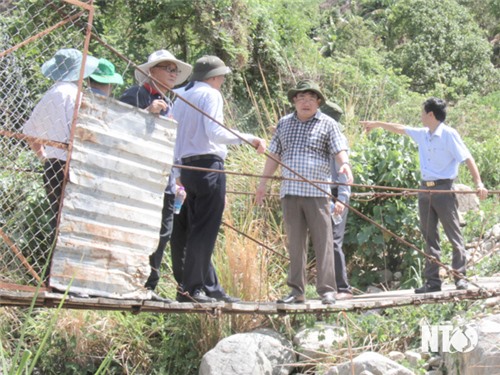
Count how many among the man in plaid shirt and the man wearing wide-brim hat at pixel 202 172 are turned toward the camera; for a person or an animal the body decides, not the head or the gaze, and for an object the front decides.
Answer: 1

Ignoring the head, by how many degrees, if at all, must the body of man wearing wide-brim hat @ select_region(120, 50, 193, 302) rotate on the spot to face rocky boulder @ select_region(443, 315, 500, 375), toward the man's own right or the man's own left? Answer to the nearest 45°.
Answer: approximately 45° to the man's own left

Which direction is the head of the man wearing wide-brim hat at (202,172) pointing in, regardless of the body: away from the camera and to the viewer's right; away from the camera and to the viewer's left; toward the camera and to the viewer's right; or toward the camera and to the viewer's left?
away from the camera and to the viewer's right

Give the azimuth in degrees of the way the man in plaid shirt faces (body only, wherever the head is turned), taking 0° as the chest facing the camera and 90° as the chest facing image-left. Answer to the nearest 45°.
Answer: approximately 0°

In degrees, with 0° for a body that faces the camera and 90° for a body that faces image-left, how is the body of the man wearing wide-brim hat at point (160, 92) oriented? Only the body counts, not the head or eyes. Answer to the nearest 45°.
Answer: approximately 315°

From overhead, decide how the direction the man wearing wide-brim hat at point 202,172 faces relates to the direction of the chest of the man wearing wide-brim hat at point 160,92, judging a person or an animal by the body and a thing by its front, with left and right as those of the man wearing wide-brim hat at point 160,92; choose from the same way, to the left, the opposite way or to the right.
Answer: to the left
